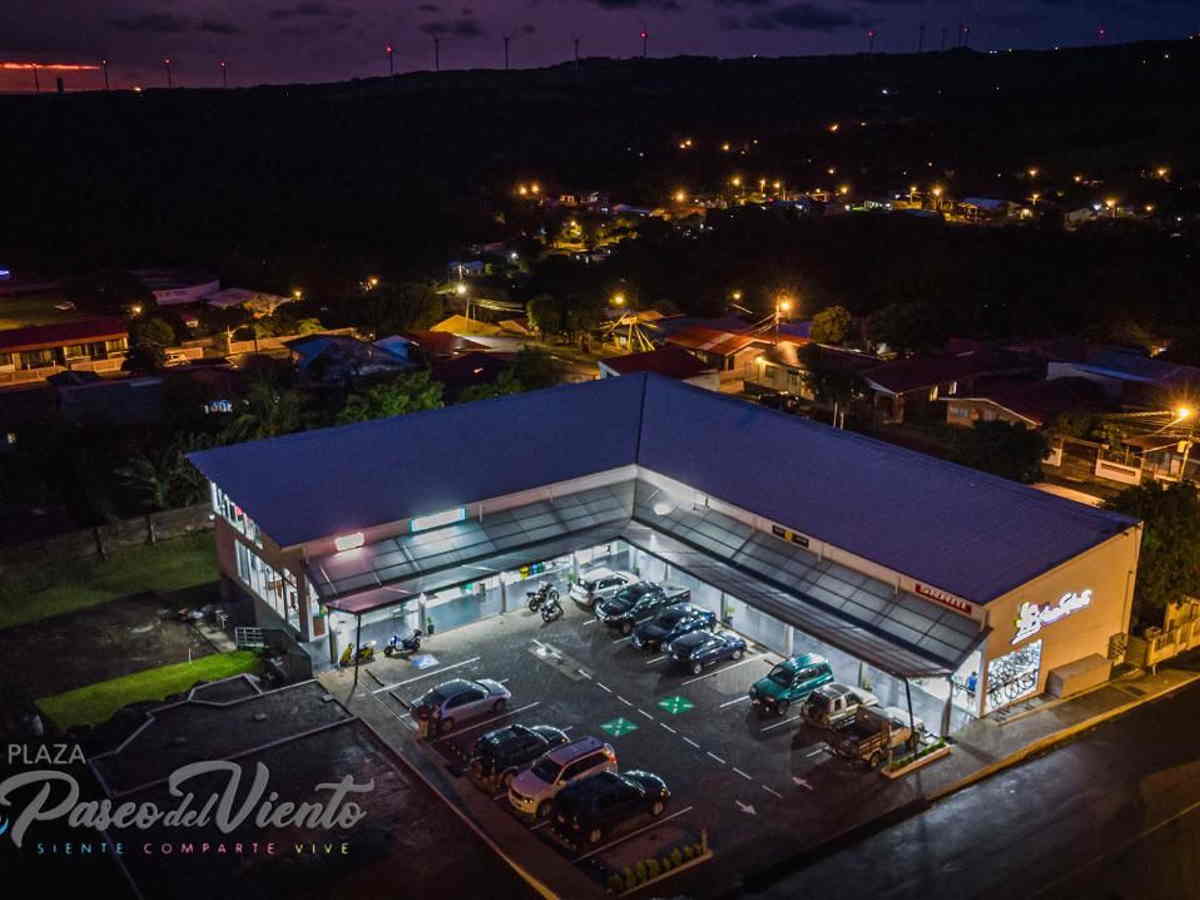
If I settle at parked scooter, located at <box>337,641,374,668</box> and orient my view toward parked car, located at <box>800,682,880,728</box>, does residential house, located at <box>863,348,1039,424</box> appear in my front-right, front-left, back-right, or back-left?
front-left

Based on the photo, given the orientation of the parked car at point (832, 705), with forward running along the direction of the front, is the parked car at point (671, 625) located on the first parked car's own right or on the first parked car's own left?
on the first parked car's own left

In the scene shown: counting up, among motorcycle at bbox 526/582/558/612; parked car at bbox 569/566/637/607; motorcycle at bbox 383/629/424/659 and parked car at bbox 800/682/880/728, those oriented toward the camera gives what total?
0

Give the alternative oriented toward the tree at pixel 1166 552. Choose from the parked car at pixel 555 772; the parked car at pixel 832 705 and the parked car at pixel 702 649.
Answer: the parked car at pixel 832 705

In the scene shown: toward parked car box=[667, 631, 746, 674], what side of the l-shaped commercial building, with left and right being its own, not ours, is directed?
front

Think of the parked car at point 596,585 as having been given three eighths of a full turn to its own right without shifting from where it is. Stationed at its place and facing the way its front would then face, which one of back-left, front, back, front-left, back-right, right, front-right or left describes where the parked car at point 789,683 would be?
back-right

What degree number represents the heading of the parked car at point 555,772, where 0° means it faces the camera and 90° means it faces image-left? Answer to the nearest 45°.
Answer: approximately 45°

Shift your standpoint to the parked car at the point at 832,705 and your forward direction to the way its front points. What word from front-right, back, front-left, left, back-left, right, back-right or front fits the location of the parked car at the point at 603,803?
back

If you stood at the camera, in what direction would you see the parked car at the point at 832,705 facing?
facing away from the viewer and to the right of the viewer

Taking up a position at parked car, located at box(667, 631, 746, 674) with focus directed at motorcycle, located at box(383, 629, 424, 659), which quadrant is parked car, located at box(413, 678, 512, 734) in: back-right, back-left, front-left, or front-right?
front-left

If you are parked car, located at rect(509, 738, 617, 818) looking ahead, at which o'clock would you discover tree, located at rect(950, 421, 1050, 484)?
The tree is roughly at 6 o'clock from the parked car.
